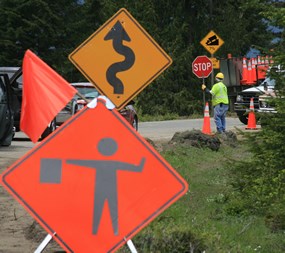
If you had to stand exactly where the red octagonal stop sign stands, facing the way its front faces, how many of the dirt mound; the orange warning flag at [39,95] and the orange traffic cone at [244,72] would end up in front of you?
2

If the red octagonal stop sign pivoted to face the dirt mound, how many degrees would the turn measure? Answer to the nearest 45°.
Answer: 0° — it already faces it

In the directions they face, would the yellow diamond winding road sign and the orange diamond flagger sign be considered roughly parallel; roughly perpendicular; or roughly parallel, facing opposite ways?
roughly parallel

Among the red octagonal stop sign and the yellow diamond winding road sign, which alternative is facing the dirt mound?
the red octagonal stop sign

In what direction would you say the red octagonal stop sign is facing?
toward the camera

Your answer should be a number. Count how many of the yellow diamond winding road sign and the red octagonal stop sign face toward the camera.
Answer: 2

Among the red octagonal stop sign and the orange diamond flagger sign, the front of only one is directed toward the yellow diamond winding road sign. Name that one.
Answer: the red octagonal stop sign

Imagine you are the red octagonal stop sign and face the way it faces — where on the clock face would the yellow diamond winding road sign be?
The yellow diamond winding road sign is roughly at 12 o'clock from the red octagonal stop sign.

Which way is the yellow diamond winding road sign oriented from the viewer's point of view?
toward the camera

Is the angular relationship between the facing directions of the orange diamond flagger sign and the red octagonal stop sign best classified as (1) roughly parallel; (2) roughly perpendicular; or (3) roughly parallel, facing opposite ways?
roughly parallel

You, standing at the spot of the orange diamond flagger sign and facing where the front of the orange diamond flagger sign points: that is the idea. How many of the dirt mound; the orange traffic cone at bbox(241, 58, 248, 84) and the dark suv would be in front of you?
0

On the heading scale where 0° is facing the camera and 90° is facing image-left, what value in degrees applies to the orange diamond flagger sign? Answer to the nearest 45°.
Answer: approximately 0°

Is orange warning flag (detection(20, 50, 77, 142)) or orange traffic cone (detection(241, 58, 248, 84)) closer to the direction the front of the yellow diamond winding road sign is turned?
the orange warning flag

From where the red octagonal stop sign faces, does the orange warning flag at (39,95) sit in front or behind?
in front
